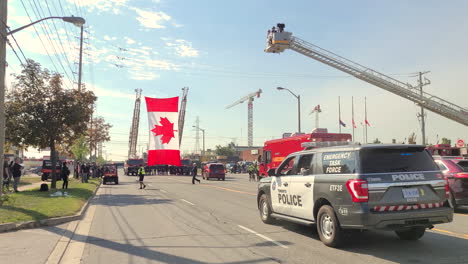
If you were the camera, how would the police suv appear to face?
facing away from the viewer and to the left of the viewer

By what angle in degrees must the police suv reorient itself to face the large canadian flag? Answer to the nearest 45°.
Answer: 0° — it already faces it
